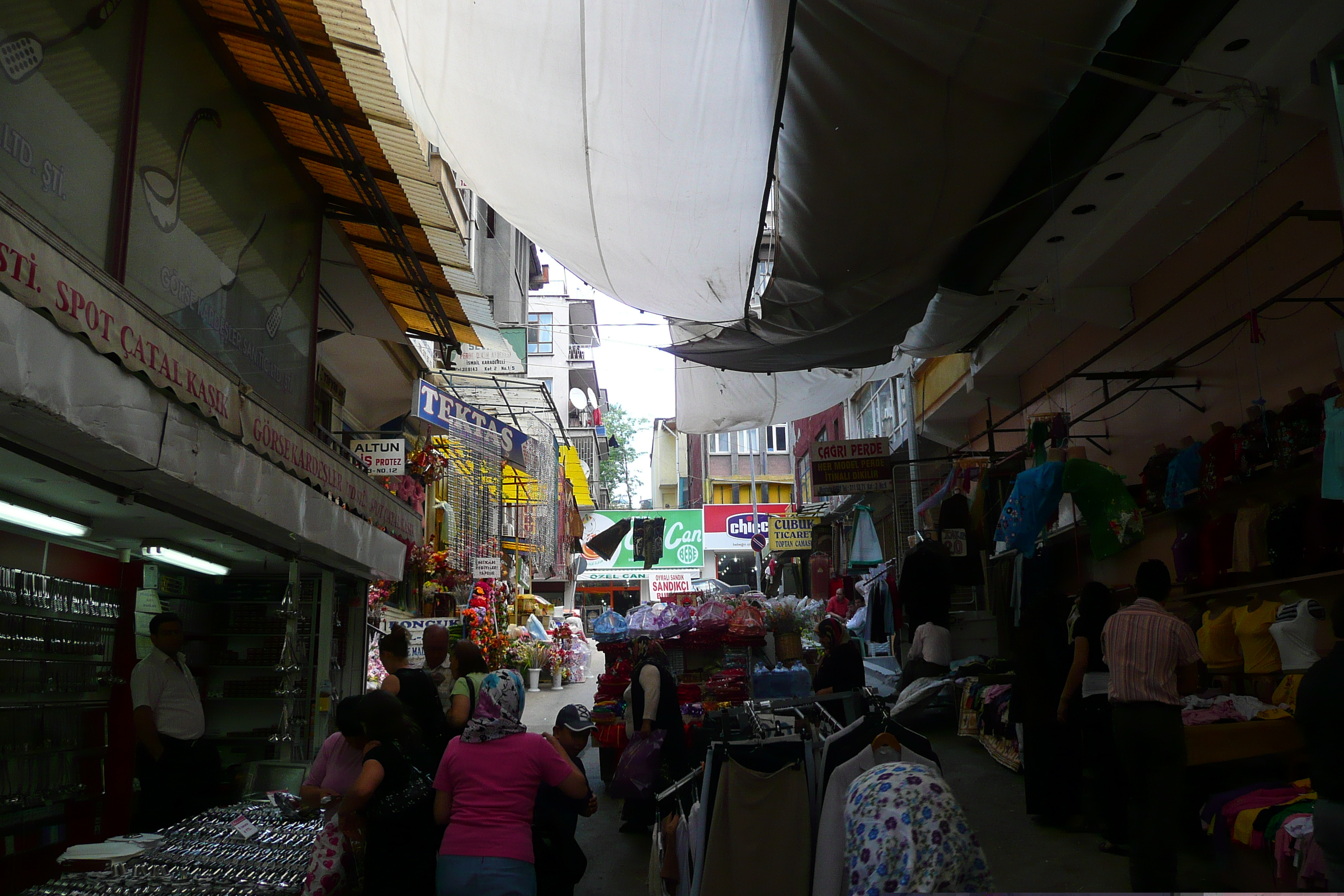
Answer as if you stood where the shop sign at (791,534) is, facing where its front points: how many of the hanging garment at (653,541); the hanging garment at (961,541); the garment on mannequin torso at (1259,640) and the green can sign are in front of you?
2

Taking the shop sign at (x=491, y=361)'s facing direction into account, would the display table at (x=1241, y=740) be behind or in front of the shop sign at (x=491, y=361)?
in front

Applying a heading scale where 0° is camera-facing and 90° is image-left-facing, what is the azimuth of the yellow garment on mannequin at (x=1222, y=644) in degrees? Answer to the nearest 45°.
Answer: approximately 45°

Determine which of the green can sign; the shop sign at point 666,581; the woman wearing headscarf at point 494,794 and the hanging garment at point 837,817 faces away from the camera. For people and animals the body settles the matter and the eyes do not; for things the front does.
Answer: the woman wearing headscarf

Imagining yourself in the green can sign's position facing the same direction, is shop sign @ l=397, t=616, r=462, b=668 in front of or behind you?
in front

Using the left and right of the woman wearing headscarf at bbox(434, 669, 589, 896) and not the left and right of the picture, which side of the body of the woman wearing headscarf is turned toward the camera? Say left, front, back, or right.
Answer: back

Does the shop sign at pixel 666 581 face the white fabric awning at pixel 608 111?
yes

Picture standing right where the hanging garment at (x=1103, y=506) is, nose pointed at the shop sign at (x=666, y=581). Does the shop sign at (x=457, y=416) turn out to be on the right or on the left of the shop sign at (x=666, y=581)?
left

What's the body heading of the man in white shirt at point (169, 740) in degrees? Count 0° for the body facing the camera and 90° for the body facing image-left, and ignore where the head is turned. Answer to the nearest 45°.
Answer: approximately 315°

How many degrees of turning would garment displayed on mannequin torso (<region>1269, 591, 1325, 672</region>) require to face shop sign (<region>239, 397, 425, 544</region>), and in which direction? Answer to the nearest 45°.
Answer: approximately 45° to its right

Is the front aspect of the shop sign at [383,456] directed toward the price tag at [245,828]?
yes
